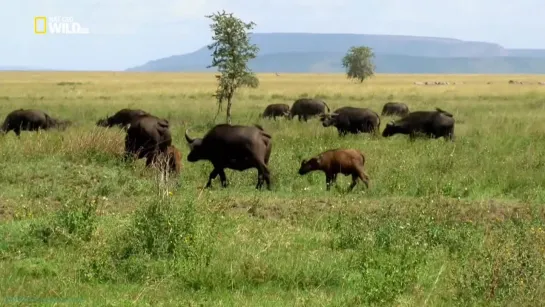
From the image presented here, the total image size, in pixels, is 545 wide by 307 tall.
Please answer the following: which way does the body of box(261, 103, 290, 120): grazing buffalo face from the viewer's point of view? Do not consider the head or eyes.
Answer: to the viewer's left

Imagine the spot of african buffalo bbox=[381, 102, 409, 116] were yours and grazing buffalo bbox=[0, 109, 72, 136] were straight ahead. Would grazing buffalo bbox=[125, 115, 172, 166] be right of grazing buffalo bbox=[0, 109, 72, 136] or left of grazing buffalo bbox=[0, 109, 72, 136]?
left

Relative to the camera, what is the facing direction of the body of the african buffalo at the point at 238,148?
to the viewer's left

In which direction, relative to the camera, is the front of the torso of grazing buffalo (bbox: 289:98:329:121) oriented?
to the viewer's left

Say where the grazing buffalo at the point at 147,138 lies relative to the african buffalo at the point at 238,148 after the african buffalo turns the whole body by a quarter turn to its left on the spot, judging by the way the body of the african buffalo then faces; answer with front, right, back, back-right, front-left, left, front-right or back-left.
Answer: back-right

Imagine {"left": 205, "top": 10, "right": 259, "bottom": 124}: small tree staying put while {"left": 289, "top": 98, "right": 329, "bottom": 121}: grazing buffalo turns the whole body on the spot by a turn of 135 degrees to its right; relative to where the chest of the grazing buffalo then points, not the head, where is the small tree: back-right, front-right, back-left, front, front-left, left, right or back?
back

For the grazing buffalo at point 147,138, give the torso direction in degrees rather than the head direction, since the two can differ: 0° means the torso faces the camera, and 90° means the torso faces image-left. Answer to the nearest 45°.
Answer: approximately 135°

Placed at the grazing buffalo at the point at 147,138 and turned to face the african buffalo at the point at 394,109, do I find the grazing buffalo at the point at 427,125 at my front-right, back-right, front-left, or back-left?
front-right

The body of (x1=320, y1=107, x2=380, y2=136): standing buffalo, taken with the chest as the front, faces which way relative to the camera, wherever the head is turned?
to the viewer's left

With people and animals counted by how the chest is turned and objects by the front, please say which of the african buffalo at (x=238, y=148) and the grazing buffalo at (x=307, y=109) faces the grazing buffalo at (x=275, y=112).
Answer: the grazing buffalo at (x=307, y=109)
